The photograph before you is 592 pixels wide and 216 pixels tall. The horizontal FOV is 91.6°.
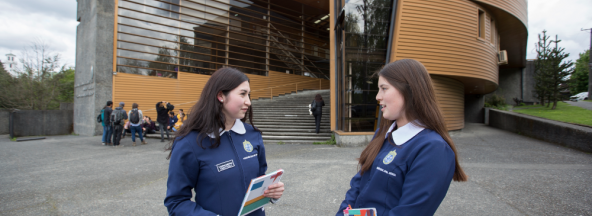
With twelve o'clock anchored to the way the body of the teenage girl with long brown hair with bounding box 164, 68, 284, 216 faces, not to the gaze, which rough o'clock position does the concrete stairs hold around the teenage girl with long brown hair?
The concrete stairs is roughly at 8 o'clock from the teenage girl with long brown hair.

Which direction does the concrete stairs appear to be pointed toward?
toward the camera

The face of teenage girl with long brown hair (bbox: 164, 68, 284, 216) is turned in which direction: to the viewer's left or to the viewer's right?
to the viewer's right

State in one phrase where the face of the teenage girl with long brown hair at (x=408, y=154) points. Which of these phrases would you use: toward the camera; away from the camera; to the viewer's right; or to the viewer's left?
to the viewer's left

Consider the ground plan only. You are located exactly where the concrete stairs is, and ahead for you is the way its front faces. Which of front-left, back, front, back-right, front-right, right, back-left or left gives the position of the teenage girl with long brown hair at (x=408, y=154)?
front

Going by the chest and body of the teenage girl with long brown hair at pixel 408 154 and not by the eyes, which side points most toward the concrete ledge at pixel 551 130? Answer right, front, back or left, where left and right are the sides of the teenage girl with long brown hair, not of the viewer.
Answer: back

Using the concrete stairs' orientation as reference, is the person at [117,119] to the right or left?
on its right

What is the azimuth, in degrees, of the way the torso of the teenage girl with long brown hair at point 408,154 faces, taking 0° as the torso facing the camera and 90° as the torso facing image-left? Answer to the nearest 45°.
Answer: approximately 45°

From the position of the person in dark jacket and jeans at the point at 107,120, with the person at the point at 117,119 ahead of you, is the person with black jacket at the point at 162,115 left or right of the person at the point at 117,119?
left

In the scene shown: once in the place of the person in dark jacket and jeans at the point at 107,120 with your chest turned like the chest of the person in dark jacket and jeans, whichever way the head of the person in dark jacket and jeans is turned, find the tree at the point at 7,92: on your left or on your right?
on your left

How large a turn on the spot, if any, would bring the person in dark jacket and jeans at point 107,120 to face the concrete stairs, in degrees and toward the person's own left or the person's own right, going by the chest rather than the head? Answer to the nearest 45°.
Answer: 0° — they already face it

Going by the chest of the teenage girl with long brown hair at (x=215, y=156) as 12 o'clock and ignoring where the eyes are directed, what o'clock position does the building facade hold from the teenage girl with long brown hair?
The building facade is roughly at 8 o'clock from the teenage girl with long brown hair.

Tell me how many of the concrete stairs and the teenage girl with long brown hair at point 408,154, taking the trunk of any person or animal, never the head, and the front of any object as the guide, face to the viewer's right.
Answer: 0

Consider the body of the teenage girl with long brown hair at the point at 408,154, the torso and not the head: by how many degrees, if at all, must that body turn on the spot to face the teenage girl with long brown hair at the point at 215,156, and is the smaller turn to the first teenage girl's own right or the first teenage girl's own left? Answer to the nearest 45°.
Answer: approximately 45° to the first teenage girl's own right
